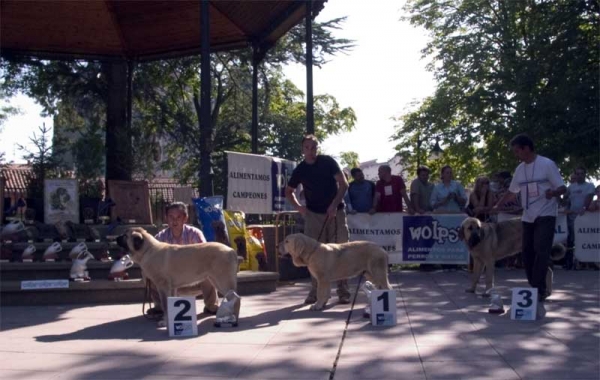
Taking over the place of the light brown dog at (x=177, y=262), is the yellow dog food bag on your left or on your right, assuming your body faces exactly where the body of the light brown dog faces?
on your right

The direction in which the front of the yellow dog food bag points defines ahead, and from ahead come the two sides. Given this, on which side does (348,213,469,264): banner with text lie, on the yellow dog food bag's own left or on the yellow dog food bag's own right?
on the yellow dog food bag's own left

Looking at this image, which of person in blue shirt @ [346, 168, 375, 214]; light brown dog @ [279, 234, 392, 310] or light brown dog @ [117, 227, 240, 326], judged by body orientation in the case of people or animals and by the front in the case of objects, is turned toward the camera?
the person in blue shirt

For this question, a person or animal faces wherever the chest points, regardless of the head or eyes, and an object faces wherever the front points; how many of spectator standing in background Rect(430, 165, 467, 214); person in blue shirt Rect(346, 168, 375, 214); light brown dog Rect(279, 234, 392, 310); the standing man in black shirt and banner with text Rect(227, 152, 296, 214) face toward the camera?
4

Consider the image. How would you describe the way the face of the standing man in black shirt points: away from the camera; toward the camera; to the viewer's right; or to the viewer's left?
toward the camera

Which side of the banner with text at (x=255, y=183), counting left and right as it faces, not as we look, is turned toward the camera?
front

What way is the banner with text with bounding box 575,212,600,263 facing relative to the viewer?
toward the camera

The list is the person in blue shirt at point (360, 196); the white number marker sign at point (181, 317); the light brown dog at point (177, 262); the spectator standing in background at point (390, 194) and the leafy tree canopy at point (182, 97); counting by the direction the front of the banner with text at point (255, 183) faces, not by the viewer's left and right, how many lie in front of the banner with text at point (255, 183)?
2

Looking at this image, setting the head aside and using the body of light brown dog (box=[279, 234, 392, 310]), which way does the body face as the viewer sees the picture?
to the viewer's left

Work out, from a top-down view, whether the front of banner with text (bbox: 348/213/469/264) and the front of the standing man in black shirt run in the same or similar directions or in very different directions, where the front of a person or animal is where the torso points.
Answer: same or similar directions

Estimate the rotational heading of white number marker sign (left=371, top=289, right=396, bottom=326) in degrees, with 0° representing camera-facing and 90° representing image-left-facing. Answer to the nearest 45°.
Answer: approximately 0°

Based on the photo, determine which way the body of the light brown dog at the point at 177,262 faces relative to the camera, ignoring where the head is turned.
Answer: to the viewer's left

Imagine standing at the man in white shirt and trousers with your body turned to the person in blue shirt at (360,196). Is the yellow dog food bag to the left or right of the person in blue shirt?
left

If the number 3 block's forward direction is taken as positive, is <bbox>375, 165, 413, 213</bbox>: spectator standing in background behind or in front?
behind

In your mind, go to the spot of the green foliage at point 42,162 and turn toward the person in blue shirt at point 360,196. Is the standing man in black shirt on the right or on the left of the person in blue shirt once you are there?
right
